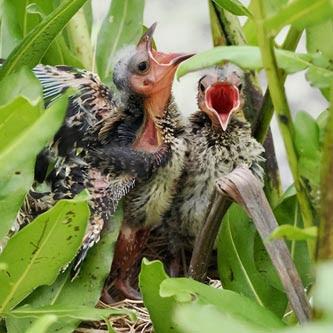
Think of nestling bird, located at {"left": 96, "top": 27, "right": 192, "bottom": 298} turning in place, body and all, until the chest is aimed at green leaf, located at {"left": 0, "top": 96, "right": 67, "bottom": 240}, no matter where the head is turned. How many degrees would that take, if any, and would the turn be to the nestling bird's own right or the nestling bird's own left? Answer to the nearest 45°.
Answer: approximately 90° to the nestling bird's own right

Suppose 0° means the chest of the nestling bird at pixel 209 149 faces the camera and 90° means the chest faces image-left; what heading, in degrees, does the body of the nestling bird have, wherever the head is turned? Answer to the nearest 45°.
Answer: approximately 0°

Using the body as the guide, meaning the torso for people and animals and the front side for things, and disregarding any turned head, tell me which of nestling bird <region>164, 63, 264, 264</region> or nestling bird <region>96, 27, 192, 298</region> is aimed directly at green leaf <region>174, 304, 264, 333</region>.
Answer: nestling bird <region>164, 63, 264, 264</region>

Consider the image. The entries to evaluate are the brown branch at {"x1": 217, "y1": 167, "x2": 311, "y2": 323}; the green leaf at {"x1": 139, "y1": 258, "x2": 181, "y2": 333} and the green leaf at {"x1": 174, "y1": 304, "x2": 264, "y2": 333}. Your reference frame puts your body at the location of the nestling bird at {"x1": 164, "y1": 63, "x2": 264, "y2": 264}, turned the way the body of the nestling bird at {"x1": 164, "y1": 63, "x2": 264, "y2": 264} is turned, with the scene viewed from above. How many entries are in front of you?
3

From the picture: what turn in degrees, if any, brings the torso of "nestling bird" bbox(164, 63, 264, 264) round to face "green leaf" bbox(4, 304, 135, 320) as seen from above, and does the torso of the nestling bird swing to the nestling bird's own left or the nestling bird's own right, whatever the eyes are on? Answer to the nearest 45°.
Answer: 0° — it already faces it
